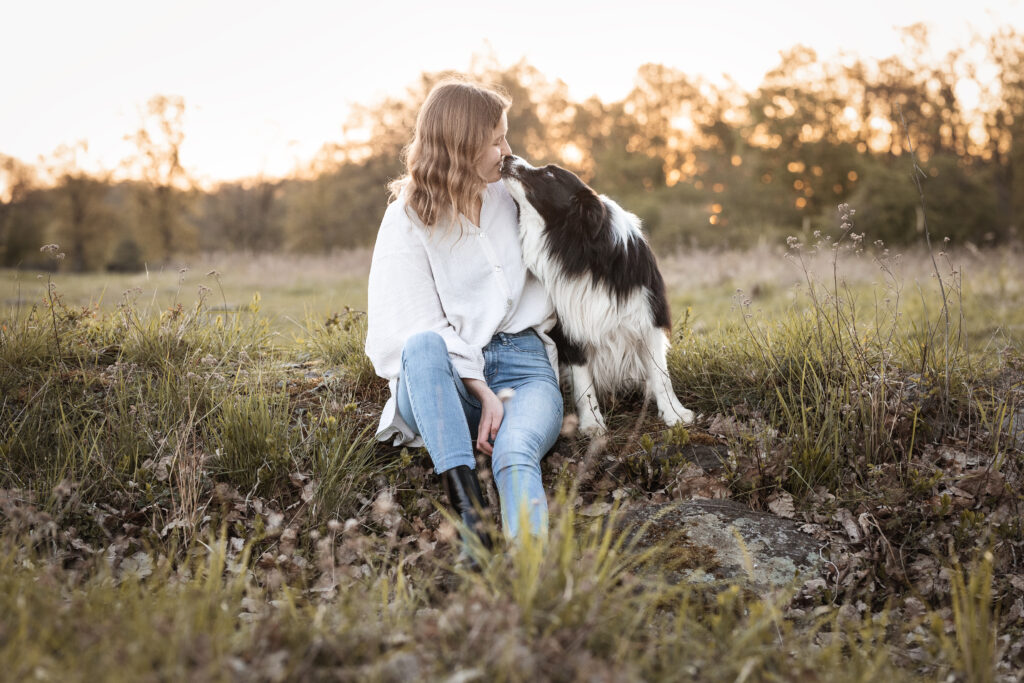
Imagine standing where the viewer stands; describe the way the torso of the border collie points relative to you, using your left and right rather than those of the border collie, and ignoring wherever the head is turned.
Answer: facing the viewer and to the left of the viewer

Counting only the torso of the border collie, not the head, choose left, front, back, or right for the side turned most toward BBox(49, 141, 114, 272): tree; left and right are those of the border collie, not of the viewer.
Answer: right

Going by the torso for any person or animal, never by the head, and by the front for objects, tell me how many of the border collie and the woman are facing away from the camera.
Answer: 0

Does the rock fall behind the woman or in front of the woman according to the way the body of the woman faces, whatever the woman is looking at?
in front

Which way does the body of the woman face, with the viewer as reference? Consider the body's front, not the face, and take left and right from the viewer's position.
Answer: facing the viewer and to the right of the viewer

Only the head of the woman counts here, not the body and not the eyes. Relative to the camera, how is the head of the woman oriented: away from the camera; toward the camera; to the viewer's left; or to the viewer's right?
to the viewer's right
